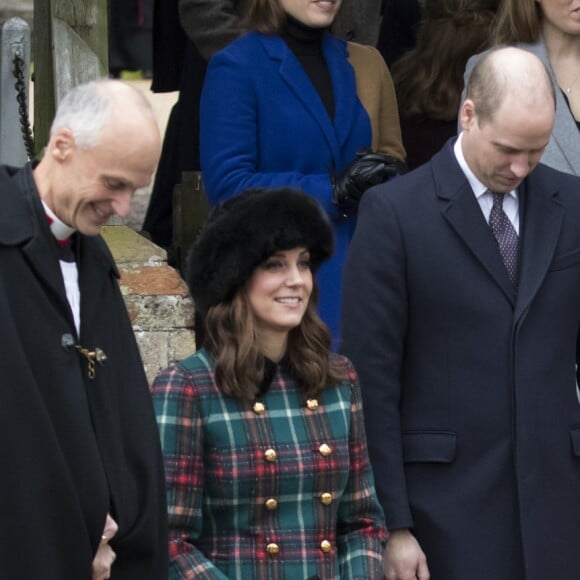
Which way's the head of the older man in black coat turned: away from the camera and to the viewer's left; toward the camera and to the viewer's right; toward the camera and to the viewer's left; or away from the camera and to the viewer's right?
toward the camera and to the viewer's right

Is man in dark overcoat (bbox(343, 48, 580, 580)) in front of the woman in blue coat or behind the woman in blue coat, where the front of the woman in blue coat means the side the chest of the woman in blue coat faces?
in front

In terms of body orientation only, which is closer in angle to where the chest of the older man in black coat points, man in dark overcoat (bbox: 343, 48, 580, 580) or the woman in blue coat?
the man in dark overcoat

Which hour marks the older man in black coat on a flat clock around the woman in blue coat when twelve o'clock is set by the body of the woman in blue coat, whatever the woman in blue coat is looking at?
The older man in black coat is roughly at 2 o'clock from the woman in blue coat.

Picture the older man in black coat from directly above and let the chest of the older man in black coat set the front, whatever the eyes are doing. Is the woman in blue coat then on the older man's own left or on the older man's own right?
on the older man's own left

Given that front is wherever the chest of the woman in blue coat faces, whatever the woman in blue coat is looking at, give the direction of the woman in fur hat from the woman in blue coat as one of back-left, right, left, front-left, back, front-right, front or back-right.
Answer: front-right

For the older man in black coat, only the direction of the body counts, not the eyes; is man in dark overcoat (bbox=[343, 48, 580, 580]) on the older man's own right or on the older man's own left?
on the older man's own left

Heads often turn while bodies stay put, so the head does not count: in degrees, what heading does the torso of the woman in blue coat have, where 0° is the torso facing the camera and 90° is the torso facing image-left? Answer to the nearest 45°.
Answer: approximately 315°

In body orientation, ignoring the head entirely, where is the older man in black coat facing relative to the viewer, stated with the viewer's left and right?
facing the viewer and to the right of the viewer

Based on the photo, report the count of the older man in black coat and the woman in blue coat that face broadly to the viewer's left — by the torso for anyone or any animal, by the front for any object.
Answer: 0
